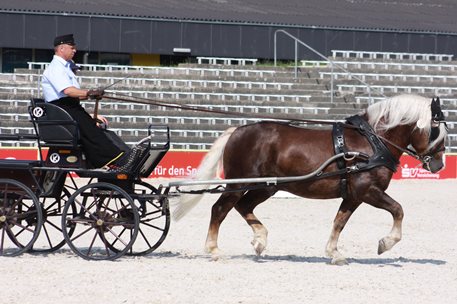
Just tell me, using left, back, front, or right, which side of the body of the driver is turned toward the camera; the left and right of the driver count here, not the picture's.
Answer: right

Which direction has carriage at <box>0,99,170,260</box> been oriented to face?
to the viewer's right

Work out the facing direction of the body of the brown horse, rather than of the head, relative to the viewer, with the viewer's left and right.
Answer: facing to the right of the viewer

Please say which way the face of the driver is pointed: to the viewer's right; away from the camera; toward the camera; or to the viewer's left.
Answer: to the viewer's right

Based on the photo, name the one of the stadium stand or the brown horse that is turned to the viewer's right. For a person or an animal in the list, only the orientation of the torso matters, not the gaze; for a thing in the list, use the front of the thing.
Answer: the brown horse

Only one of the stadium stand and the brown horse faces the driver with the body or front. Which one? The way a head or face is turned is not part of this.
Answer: the stadium stand

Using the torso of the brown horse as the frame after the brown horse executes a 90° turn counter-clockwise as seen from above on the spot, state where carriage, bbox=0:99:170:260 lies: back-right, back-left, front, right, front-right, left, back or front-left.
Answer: left

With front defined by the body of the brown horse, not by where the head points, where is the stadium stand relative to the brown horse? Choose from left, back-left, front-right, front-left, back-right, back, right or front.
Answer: left

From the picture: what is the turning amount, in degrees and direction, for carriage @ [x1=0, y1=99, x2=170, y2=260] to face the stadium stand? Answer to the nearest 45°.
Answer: approximately 90° to its left

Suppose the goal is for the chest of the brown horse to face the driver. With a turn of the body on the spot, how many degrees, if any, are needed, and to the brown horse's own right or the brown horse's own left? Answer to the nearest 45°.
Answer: approximately 180°

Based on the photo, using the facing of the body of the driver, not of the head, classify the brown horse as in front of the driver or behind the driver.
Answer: in front

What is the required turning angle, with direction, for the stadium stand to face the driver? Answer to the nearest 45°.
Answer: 0° — it already faces them

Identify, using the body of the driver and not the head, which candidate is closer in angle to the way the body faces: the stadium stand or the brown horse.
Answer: the brown horse

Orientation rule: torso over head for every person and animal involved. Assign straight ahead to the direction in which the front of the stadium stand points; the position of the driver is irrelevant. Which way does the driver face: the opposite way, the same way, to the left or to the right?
to the left
